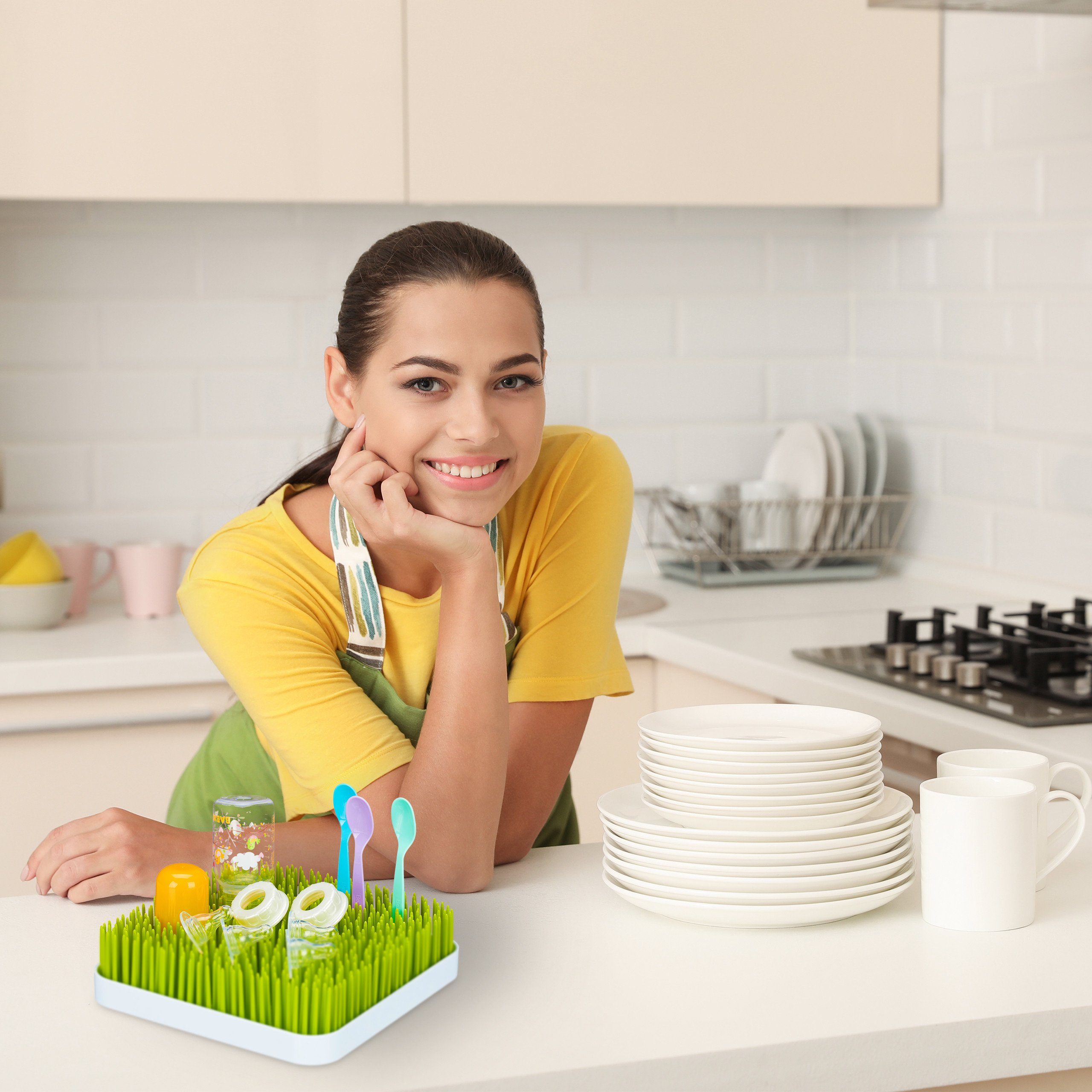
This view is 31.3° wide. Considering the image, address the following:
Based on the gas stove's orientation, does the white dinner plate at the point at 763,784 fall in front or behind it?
in front

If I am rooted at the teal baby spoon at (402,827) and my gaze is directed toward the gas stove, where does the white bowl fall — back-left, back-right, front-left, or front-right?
front-left

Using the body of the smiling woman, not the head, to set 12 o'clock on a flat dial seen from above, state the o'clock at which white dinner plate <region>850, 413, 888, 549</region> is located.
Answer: The white dinner plate is roughly at 7 o'clock from the smiling woman.

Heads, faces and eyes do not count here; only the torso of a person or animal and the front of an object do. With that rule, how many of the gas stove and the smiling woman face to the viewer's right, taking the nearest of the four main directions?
0

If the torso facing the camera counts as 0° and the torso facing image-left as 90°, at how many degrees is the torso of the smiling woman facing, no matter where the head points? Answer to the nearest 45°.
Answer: approximately 0°

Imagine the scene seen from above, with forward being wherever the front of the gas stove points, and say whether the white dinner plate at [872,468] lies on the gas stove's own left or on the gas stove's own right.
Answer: on the gas stove's own right

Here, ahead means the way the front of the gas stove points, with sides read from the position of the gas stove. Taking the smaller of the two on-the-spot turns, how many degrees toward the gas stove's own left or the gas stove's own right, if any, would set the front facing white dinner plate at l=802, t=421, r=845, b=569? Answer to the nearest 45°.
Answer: approximately 135° to the gas stove's own right

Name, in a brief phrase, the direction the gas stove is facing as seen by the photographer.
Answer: facing the viewer and to the left of the viewer

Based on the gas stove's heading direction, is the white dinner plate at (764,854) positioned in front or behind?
in front

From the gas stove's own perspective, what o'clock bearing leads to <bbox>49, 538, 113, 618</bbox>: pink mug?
The pink mug is roughly at 2 o'clock from the gas stove.

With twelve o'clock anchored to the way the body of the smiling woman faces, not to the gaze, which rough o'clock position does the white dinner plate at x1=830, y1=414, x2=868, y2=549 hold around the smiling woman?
The white dinner plate is roughly at 7 o'clock from the smiling woman.
